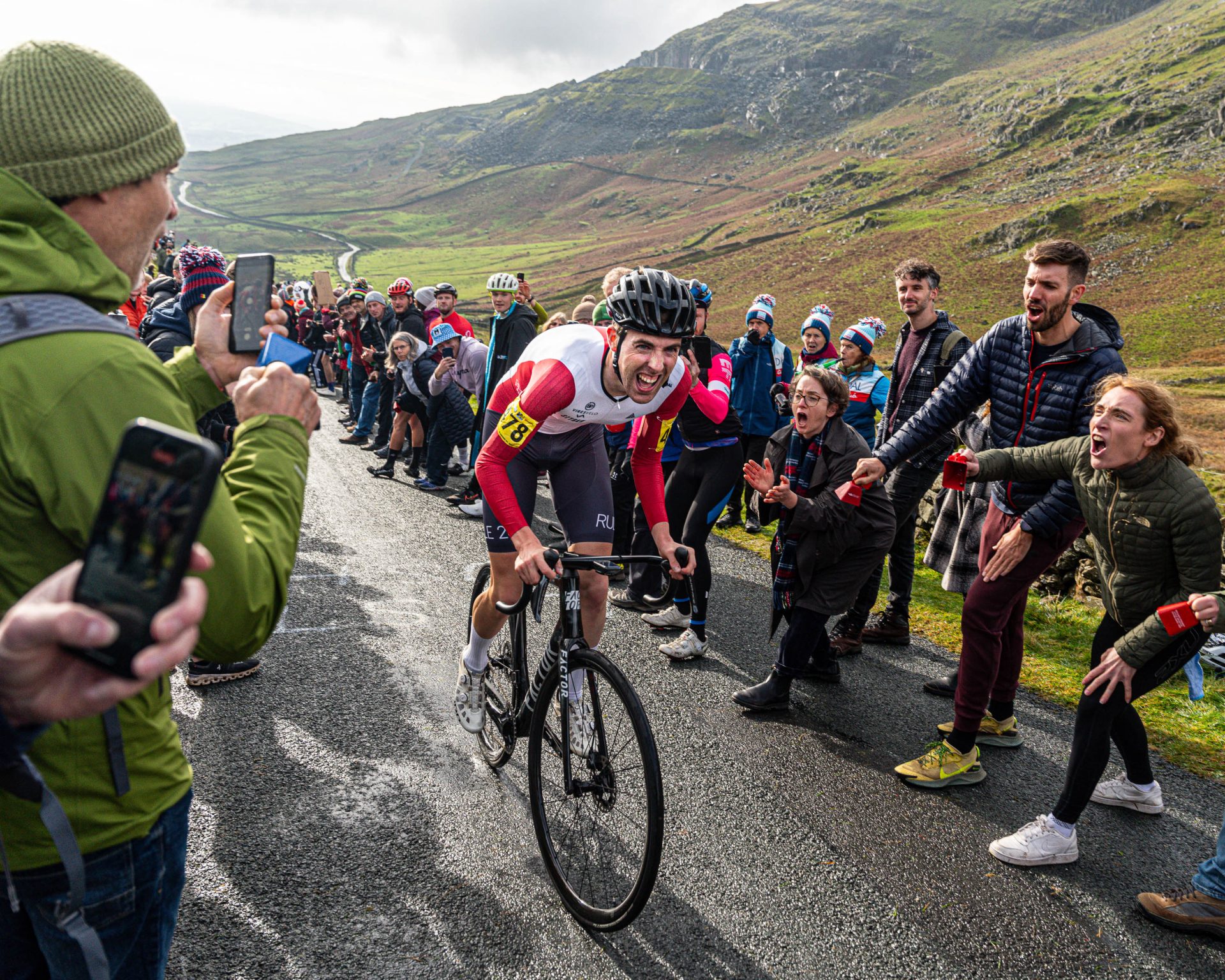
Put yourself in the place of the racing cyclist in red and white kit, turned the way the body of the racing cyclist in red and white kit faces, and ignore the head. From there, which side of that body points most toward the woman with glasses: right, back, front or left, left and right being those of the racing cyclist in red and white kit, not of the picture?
left

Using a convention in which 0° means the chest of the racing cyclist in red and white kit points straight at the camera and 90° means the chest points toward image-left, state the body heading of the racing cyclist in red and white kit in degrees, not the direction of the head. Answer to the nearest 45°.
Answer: approximately 315°

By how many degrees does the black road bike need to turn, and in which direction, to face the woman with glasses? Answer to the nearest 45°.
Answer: approximately 90° to its left

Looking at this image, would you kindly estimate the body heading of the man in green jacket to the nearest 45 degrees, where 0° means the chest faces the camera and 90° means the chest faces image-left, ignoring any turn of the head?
approximately 225°

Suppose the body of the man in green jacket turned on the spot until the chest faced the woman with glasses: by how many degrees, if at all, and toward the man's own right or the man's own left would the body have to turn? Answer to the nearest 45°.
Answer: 0° — they already face them

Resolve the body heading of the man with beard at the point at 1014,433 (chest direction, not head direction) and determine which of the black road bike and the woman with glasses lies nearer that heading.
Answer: the black road bike

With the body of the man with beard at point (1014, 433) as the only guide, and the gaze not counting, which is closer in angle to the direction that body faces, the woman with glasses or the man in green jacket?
the man in green jacket
